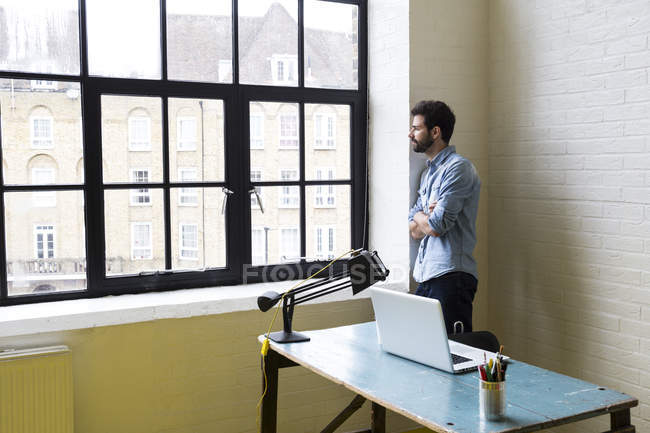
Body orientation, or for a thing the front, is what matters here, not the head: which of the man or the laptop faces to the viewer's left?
the man

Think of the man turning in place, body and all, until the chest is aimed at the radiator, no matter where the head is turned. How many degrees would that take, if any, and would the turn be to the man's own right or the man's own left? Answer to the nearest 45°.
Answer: approximately 45° to the man's own left

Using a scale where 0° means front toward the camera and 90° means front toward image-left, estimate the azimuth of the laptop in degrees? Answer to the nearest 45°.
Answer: approximately 225°

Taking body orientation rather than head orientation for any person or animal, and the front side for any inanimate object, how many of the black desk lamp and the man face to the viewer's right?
1

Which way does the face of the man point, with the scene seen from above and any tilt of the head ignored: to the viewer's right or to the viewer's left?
to the viewer's left

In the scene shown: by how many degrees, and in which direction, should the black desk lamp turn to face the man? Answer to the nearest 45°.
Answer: approximately 45° to its left

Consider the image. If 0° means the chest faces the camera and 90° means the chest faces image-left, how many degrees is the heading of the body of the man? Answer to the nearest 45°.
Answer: approximately 90°

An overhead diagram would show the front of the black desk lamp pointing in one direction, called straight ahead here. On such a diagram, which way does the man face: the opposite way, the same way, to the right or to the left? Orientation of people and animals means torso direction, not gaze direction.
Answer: the opposite way

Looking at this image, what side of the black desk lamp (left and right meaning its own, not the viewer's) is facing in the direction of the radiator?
back

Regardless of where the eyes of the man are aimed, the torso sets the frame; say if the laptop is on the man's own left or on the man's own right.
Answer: on the man's own left

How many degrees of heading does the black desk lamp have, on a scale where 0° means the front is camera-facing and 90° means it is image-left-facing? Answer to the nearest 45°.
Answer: approximately 270°

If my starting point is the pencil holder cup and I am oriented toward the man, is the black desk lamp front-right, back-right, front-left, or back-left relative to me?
front-left

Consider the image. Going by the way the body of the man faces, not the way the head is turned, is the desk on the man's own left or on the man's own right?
on the man's own left
